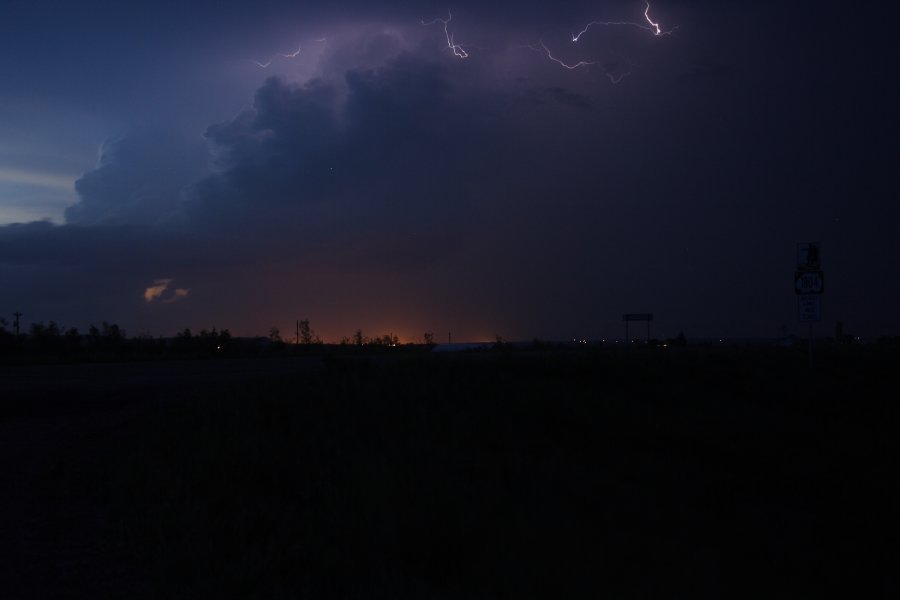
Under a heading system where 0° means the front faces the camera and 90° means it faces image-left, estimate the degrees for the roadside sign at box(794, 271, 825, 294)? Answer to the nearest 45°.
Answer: approximately 0°
